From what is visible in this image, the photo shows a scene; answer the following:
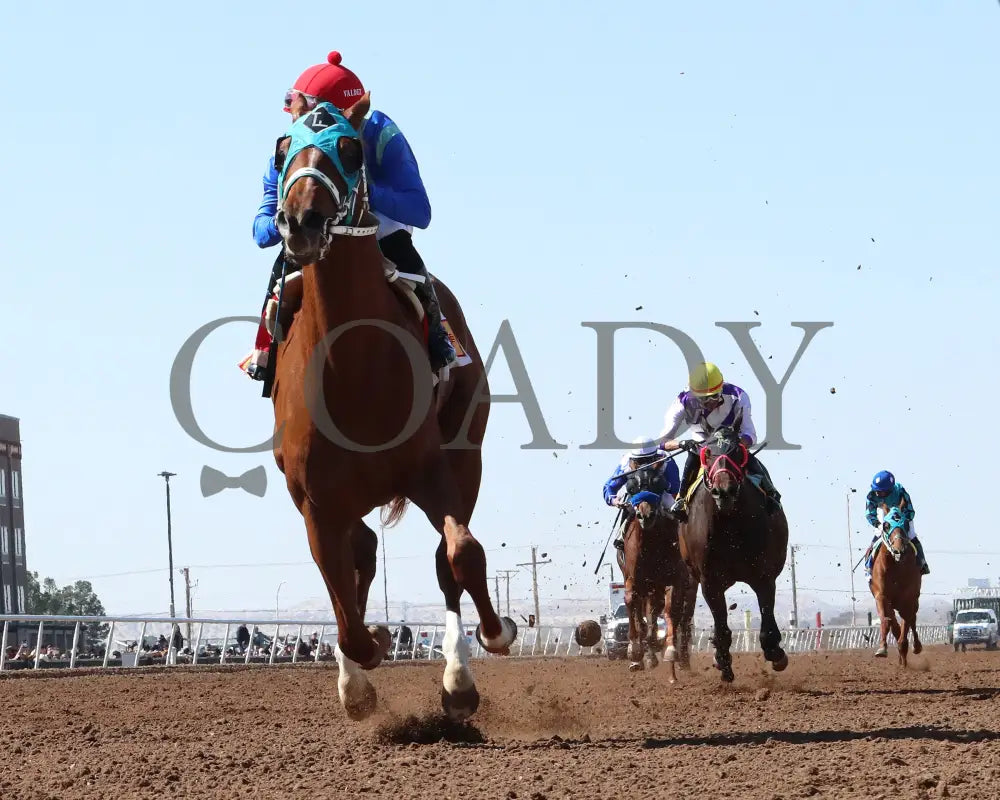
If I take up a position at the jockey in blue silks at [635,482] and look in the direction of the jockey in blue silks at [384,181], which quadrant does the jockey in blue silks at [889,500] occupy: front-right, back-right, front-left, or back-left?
back-left

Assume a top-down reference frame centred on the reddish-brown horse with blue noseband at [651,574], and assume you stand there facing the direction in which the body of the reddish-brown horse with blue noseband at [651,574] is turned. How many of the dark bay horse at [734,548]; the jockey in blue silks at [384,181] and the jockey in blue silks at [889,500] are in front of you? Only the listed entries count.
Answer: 2

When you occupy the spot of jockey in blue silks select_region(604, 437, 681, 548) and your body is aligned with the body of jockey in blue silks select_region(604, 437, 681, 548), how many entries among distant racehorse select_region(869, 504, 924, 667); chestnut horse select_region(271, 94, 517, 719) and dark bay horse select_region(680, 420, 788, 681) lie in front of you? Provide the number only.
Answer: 2

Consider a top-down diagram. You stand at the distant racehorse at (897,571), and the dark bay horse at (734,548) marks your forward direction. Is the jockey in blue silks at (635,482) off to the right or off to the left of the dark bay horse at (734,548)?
right

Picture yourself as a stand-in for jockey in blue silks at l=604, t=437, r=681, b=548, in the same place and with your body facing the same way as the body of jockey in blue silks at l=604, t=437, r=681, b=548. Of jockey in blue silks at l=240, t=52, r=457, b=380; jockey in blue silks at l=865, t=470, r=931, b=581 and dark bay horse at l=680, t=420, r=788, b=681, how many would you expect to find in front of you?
2

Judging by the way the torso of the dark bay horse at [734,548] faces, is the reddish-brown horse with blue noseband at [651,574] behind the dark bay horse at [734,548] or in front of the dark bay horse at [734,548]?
behind

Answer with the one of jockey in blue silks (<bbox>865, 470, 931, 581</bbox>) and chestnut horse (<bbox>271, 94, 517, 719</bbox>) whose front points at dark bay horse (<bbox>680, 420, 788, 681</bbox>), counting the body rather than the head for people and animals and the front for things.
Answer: the jockey in blue silks
